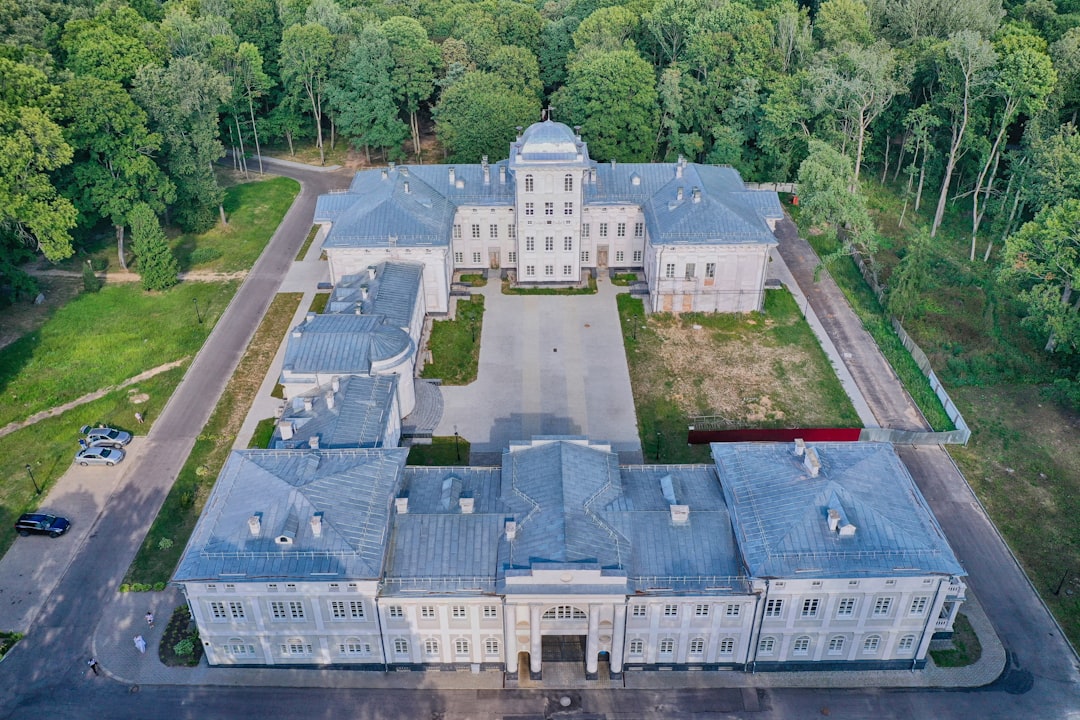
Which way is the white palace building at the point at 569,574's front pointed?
toward the camera
